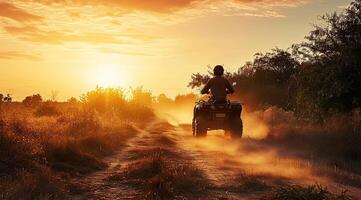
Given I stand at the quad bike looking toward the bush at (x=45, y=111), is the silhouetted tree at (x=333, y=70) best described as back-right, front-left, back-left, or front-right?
back-right

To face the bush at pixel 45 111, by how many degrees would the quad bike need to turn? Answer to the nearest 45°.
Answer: approximately 45° to its left

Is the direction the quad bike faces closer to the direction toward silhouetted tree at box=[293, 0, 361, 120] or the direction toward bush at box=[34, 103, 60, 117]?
the bush

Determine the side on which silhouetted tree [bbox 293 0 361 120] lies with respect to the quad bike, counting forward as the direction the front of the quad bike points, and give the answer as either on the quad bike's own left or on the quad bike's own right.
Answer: on the quad bike's own right

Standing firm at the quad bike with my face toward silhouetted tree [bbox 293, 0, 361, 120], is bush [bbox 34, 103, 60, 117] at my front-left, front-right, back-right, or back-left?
back-left

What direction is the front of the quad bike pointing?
away from the camera
